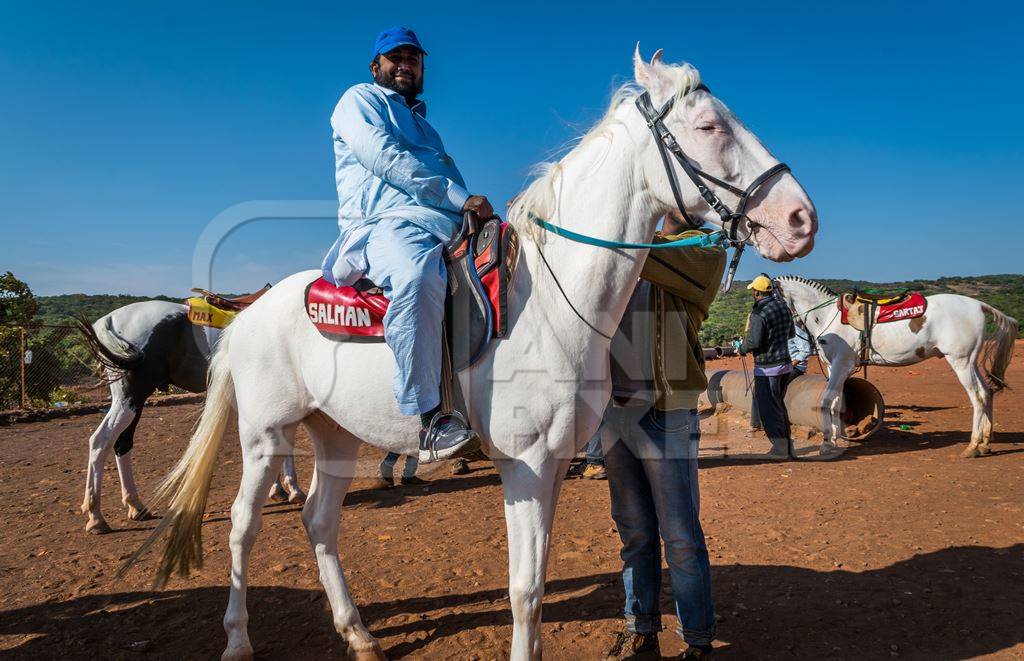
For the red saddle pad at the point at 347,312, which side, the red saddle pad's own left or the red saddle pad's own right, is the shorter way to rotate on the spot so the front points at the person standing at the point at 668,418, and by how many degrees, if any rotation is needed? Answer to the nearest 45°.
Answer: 0° — it already faces them

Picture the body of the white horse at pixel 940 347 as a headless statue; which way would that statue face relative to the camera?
to the viewer's left

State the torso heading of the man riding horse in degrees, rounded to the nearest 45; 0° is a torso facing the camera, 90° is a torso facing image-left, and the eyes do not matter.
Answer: approximately 315°

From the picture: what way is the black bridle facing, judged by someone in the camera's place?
facing to the right of the viewer

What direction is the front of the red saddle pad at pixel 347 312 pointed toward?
to the viewer's right

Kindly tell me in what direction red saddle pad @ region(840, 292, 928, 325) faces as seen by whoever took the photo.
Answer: facing to the left of the viewer

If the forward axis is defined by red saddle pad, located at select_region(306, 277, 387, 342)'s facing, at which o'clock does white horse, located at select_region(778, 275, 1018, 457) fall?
The white horse is roughly at 11 o'clock from the red saddle pad.
